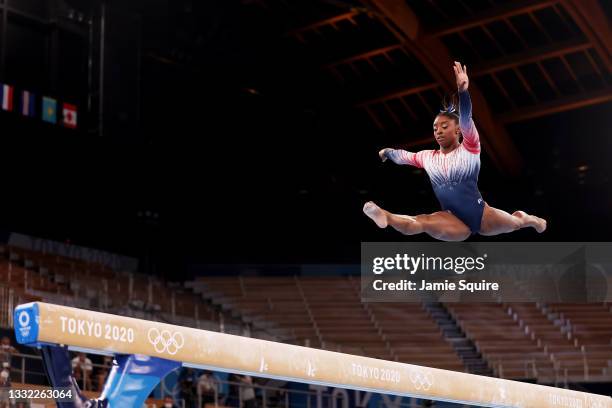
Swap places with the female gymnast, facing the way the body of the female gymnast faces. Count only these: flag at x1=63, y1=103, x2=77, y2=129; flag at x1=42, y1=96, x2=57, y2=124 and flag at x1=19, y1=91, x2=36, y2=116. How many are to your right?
3

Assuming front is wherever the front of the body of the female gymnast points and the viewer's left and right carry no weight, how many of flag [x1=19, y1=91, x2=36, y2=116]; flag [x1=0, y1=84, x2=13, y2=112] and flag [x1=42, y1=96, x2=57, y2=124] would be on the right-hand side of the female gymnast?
3

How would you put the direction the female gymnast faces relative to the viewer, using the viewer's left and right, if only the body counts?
facing the viewer and to the left of the viewer

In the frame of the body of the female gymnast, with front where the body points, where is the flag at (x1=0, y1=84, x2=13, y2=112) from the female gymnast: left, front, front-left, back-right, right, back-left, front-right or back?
right

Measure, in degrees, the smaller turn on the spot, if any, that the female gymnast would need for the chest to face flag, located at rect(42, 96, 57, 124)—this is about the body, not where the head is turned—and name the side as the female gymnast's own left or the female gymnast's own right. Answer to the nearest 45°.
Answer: approximately 90° to the female gymnast's own right

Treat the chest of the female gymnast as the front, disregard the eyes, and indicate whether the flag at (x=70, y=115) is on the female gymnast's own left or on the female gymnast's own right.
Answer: on the female gymnast's own right

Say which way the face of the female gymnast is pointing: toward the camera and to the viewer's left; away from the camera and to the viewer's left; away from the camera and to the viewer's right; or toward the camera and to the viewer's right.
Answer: toward the camera and to the viewer's left

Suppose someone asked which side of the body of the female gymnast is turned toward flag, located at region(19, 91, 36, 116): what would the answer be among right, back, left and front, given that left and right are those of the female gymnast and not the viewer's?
right
